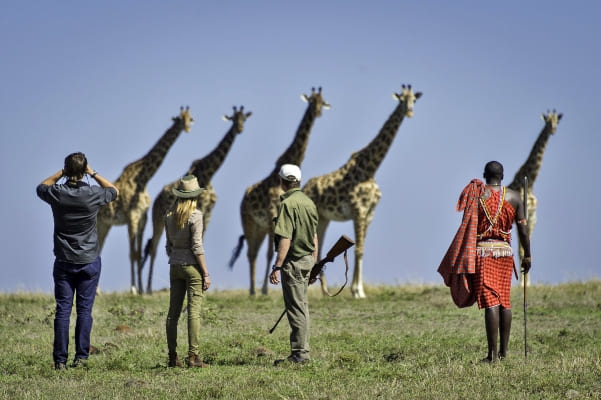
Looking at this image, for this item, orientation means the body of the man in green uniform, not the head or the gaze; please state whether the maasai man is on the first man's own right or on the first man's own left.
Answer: on the first man's own right

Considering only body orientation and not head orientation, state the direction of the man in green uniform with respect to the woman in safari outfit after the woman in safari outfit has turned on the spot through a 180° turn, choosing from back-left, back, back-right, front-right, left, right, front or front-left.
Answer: back-left

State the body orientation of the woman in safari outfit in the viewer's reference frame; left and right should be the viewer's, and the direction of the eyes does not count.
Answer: facing away from the viewer and to the right of the viewer

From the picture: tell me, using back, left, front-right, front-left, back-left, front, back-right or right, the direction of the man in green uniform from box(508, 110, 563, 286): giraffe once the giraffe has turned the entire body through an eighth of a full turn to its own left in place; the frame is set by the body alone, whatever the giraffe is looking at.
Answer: right

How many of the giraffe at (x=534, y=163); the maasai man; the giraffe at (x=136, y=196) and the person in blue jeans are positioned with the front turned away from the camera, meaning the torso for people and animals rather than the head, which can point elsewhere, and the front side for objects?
2

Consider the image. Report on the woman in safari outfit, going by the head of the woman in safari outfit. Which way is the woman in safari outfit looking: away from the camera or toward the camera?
away from the camera

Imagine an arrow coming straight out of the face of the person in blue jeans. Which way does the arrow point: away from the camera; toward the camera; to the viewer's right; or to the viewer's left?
away from the camera

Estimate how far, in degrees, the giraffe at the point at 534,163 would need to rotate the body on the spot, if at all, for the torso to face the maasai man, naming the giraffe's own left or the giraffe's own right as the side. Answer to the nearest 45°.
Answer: approximately 45° to the giraffe's own right

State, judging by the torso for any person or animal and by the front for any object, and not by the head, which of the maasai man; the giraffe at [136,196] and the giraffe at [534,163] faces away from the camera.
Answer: the maasai man

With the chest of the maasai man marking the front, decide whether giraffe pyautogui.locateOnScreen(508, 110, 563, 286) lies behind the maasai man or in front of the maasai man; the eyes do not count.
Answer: in front

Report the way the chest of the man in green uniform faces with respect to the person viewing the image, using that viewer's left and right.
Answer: facing away from the viewer and to the left of the viewer

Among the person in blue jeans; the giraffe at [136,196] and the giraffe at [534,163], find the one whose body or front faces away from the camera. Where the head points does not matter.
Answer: the person in blue jeans

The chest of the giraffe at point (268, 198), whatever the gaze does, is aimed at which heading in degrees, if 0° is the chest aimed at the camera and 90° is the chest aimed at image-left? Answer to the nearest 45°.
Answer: approximately 225°

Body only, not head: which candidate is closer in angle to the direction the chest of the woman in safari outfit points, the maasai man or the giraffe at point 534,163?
the giraffe

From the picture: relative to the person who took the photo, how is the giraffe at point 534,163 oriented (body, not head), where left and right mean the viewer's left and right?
facing the viewer and to the right of the viewer

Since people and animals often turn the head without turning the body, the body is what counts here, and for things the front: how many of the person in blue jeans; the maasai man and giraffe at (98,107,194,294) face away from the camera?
2

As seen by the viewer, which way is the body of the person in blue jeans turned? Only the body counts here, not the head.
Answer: away from the camera

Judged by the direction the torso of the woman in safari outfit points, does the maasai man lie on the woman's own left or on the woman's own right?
on the woman's own right
